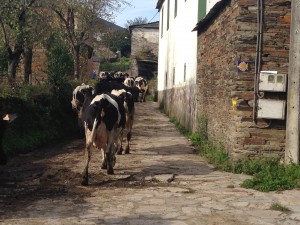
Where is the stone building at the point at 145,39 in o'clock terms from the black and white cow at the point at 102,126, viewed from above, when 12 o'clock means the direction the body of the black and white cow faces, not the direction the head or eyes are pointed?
The stone building is roughly at 12 o'clock from the black and white cow.

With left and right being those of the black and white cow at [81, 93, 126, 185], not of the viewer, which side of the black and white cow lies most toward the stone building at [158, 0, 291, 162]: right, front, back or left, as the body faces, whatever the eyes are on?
right

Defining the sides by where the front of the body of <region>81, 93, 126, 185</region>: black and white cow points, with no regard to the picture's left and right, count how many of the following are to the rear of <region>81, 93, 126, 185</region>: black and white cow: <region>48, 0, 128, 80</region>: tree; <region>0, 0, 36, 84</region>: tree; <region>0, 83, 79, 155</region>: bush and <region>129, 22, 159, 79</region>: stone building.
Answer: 0

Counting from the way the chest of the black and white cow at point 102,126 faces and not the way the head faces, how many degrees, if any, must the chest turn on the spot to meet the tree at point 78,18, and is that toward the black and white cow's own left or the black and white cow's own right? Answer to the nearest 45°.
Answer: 0° — it already faces it

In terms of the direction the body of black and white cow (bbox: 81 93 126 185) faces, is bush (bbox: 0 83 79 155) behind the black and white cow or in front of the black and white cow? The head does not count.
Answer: in front

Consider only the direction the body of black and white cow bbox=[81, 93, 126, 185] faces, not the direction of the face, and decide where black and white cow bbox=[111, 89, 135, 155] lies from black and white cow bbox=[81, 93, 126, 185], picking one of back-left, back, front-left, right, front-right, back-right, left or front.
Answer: front

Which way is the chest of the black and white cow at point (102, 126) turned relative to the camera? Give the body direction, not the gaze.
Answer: away from the camera

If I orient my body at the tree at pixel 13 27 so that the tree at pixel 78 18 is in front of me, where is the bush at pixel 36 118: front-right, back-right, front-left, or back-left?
back-right

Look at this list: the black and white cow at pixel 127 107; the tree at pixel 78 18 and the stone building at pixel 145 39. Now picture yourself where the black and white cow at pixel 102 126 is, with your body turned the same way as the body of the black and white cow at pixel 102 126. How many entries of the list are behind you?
0
